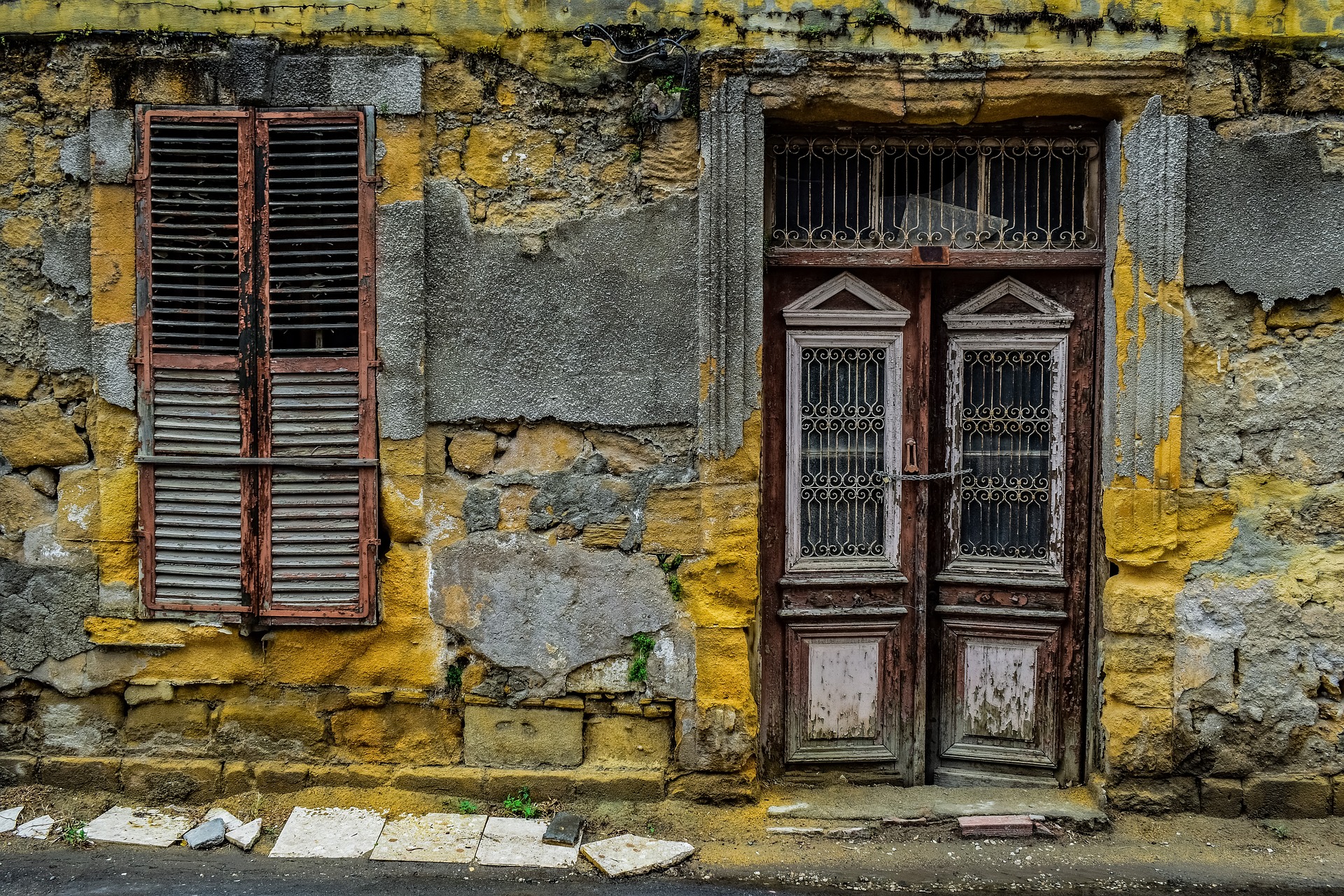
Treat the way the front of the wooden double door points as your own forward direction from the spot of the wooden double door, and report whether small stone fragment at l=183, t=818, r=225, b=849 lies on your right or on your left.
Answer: on your right

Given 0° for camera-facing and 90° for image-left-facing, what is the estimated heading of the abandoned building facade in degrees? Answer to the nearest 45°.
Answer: approximately 0°

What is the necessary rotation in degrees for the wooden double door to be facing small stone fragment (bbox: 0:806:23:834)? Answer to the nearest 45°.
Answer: approximately 90° to its right

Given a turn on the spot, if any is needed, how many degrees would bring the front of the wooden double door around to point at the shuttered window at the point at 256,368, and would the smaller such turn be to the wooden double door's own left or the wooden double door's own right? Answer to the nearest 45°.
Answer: approximately 90° to the wooden double door's own right

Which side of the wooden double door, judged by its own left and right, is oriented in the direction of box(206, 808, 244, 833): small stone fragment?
right

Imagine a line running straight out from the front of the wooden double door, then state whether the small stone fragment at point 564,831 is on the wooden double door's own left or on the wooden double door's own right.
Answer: on the wooden double door's own right

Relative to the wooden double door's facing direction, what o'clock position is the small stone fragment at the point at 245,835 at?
The small stone fragment is roughly at 2 o'clock from the wooden double door.
